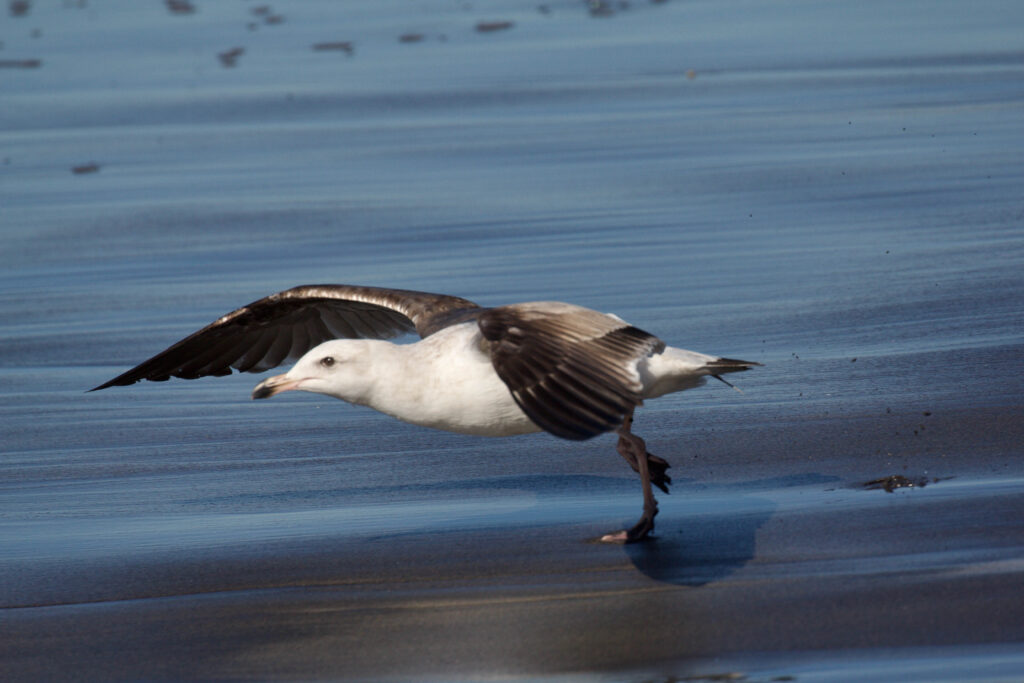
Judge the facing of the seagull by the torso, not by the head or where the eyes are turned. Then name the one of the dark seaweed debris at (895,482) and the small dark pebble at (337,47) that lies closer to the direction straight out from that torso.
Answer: the small dark pebble

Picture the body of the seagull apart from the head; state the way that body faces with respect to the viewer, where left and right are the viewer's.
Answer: facing to the left of the viewer

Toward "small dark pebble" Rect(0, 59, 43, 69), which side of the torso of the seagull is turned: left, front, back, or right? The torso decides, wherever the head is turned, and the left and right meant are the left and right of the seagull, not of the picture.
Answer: right

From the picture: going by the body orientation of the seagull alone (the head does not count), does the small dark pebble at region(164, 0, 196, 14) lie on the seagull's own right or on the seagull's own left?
on the seagull's own right

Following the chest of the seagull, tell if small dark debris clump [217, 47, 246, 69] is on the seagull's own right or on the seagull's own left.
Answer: on the seagull's own right

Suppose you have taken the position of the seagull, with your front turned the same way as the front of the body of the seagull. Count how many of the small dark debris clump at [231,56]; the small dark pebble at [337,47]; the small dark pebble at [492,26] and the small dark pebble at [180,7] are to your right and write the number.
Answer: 4

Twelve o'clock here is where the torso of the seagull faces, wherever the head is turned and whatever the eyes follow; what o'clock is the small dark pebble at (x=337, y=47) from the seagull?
The small dark pebble is roughly at 3 o'clock from the seagull.

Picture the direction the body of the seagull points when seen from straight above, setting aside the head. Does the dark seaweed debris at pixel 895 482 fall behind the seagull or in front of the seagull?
behind

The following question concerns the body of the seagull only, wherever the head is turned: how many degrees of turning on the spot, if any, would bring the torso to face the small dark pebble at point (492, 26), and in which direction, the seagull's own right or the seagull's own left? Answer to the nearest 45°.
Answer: approximately 90° to the seagull's own right
